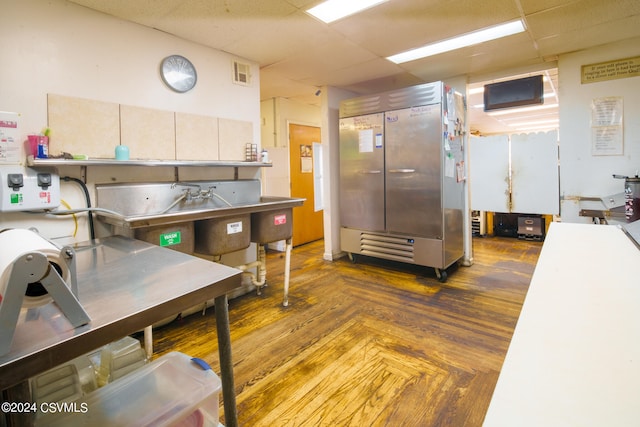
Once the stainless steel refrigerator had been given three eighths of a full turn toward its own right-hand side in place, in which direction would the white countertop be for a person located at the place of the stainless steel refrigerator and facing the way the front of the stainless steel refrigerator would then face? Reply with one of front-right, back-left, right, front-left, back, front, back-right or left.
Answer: back

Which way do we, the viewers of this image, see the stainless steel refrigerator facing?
facing the viewer and to the left of the viewer

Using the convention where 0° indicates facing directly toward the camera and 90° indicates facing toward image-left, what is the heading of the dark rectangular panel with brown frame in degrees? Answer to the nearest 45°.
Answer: approximately 45°

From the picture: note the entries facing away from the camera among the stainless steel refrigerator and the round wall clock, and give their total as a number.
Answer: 0

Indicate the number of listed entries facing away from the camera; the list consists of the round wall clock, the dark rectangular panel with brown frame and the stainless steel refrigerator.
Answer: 0

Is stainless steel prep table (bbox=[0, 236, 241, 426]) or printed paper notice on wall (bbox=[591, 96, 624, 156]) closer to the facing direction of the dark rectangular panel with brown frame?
the stainless steel prep table

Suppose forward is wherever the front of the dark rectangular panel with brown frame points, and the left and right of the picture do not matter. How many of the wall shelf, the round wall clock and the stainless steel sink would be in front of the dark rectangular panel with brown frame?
3

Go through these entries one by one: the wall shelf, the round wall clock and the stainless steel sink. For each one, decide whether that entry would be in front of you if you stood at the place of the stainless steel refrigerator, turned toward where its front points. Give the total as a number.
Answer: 3

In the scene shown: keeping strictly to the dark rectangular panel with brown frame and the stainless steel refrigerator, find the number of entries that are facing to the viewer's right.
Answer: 0

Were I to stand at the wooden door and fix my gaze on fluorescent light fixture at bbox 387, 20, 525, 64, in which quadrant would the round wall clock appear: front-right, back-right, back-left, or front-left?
front-right

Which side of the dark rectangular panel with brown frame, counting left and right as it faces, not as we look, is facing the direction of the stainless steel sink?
front

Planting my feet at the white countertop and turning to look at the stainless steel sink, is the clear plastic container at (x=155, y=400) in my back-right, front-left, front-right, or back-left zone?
front-left

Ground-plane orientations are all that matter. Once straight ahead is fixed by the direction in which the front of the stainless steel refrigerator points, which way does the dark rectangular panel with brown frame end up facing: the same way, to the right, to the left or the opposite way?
the same way

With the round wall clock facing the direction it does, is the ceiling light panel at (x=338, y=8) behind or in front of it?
in front

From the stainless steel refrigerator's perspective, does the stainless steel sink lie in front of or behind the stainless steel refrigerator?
in front
